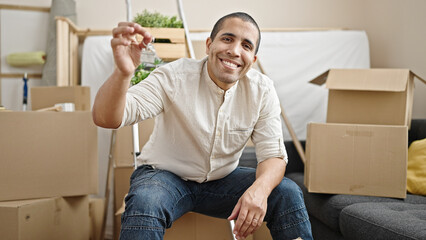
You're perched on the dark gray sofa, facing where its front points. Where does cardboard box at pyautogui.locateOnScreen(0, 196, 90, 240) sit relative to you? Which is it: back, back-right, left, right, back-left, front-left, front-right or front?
front-right

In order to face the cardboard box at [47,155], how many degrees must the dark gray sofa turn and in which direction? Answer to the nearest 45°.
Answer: approximately 45° to its right

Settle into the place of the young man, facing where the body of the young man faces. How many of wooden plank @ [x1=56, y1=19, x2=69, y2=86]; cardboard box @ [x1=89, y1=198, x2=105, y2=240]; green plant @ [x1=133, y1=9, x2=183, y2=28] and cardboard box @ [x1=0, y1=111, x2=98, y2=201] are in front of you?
0

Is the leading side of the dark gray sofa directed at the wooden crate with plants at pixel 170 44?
no

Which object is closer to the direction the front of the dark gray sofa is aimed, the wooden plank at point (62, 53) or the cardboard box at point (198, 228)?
the cardboard box

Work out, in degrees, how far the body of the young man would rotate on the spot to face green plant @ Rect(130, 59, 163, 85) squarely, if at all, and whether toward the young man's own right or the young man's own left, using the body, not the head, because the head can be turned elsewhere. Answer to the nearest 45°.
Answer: approximately 135° to the young man's own right

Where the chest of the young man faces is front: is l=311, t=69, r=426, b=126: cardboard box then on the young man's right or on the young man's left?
on the young man's left

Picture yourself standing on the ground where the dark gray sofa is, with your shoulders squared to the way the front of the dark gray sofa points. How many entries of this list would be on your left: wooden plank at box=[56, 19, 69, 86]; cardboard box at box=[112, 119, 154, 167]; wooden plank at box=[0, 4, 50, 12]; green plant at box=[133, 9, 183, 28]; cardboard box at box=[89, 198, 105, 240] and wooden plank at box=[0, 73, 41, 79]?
0

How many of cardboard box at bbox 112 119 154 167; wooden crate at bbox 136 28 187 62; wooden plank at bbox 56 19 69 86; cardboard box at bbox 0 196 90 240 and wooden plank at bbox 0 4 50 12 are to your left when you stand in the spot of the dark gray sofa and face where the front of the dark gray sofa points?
0

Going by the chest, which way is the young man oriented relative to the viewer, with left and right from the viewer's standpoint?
facing the viewer

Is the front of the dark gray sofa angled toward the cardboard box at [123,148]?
no

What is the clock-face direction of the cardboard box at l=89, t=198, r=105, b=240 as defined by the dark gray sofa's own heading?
The cardboard box is roughly at 2 o'clock from the dark gray sofa.

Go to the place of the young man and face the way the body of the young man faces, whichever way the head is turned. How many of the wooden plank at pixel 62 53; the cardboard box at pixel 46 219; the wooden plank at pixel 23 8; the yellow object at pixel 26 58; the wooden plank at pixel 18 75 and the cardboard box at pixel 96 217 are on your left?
0

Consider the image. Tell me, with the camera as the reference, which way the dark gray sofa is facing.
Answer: facing the viewer and to the left of the viewer

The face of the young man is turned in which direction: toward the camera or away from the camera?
toward the camera
